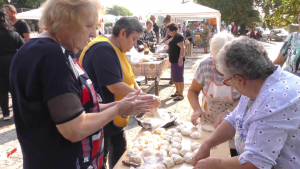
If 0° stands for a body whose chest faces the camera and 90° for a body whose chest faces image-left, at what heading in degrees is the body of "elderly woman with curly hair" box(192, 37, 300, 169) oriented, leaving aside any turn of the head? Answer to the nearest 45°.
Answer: approximately 90°

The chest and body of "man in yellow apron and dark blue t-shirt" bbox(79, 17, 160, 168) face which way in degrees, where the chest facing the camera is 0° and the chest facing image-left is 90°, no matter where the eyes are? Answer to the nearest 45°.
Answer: approximately 270°

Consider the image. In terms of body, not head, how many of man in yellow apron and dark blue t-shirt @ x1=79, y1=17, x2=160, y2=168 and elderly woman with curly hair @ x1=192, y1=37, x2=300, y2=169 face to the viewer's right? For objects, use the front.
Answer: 1

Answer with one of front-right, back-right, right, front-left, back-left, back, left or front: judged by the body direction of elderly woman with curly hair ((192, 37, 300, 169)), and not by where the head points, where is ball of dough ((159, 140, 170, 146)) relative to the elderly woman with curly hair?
front-right

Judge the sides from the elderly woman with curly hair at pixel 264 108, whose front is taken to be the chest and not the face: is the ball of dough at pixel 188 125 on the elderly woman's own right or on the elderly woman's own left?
on the elderly woman's own right

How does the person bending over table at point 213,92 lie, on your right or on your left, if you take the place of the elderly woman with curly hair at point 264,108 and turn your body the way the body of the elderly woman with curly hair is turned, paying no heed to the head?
on your right

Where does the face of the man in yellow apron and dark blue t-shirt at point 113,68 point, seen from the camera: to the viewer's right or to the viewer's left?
to the viewer's right

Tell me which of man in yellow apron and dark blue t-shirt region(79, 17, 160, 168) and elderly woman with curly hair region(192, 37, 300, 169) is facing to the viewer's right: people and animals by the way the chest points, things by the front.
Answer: the man in yellow apron and dark blue t-shirt
